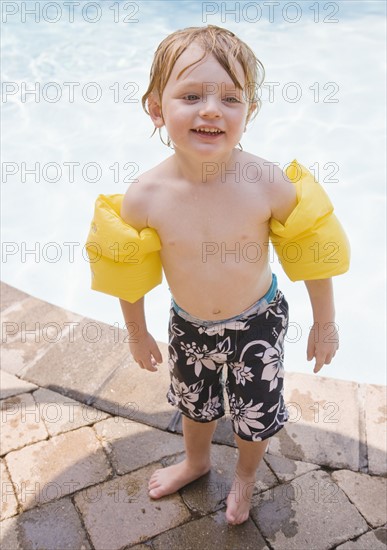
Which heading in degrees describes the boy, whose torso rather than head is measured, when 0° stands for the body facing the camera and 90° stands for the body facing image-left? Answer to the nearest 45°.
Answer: approximately 0°

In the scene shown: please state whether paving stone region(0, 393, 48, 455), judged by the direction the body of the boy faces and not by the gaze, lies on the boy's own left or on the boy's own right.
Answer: on the boy's own right
